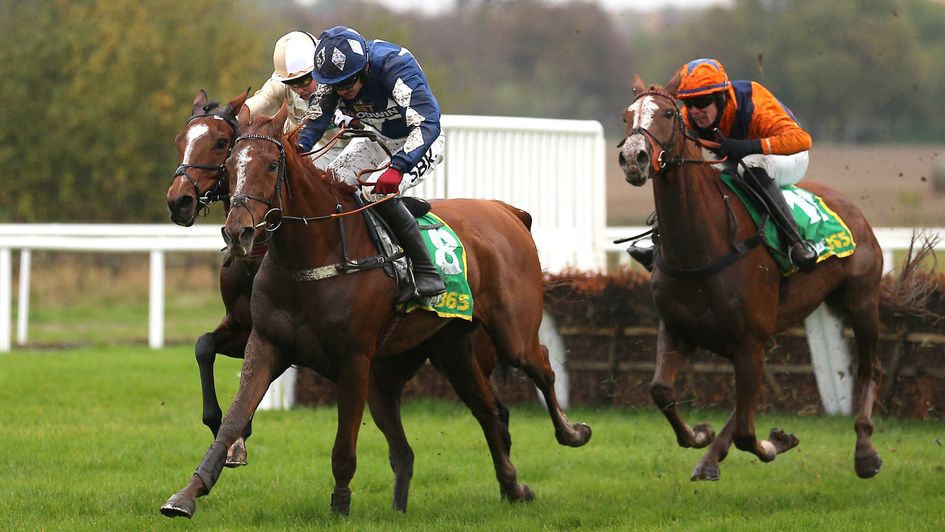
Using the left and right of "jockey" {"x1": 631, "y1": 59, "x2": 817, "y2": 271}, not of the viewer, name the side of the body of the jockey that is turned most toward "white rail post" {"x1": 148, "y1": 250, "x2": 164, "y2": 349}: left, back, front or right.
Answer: right

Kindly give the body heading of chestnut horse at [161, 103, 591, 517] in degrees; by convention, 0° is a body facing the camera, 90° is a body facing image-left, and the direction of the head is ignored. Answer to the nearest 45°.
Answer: approximately 45°

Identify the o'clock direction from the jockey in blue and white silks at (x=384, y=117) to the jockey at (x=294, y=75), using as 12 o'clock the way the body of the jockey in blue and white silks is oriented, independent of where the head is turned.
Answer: The jockey is roughly at 3 o'clock from the jockey in blue and white silks.

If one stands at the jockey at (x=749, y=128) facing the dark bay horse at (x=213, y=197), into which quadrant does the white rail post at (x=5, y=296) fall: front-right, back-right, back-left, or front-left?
front-right

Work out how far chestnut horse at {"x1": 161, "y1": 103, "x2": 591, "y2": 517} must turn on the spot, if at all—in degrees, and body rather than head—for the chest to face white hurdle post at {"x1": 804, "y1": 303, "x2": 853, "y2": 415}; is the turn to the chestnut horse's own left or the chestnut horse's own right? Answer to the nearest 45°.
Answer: approximately 180°

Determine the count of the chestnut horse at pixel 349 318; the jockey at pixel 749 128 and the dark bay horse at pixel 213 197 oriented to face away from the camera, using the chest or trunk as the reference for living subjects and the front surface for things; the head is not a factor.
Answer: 0

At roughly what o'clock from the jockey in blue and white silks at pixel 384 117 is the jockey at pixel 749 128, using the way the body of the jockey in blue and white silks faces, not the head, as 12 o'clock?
The jockey is roughly at 7 o'clock from the jockey in blue and white silks.

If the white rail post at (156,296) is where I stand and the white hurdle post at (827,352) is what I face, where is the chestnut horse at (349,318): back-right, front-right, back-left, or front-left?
front-right

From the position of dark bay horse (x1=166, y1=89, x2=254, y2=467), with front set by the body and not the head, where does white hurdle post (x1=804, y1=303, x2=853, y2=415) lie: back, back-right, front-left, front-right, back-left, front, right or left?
back

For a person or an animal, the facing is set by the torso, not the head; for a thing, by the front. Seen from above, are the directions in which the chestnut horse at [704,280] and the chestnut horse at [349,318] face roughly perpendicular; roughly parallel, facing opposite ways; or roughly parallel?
roughly parallel

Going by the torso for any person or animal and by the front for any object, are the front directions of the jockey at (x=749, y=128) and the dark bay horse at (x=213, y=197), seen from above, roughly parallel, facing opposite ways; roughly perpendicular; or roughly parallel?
roughly parallel

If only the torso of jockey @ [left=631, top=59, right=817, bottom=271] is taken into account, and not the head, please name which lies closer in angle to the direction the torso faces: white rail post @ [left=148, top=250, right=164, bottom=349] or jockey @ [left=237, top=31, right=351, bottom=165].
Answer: the jockey

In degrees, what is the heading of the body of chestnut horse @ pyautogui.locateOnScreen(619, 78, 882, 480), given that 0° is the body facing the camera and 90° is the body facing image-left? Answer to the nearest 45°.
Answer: approximately 45°

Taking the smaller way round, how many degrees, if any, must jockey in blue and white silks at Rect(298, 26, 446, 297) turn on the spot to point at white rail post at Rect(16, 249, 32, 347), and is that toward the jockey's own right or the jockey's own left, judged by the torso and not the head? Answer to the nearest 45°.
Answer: approximately 90° to the jockey's own right
